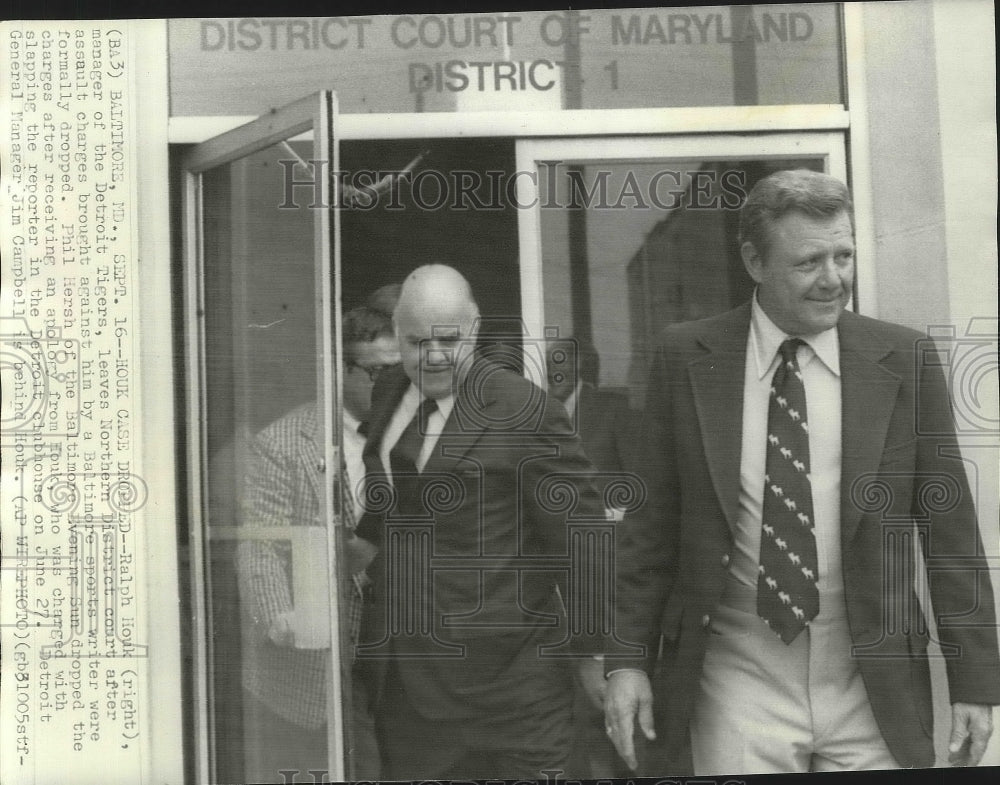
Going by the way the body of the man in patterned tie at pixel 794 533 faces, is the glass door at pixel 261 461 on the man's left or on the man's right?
on the man's right

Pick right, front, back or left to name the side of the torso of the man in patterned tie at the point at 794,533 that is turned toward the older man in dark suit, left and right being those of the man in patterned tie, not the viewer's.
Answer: right

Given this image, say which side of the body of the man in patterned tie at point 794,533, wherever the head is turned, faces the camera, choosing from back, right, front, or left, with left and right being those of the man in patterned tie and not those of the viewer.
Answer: front

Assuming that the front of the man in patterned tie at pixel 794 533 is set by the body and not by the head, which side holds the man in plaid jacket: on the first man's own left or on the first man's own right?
on the first man's own right
